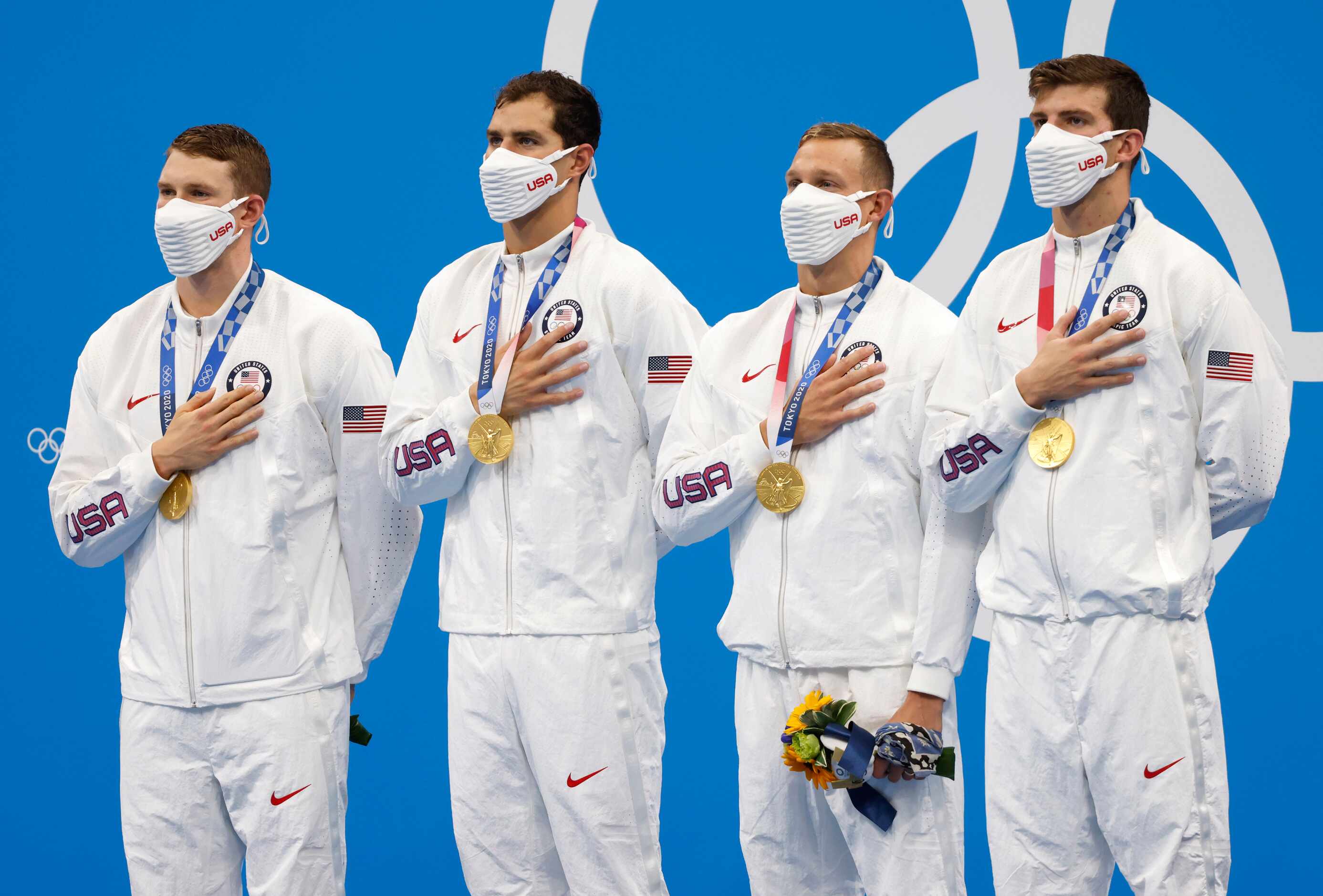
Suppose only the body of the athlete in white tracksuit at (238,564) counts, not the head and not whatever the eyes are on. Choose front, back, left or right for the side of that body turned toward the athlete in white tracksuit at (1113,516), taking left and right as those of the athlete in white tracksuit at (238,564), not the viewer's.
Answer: left

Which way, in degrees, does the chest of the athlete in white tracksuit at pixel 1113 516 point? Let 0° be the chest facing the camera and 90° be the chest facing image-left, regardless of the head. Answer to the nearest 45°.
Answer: approximately 45°

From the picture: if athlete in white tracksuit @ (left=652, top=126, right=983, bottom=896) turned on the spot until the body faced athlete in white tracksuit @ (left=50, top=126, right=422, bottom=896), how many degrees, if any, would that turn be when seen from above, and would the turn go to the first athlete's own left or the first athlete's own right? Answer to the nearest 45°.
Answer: approximately 45° to the first athlete's own right

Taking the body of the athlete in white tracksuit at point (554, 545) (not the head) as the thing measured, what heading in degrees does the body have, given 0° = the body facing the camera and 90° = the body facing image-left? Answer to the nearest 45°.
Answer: approximately 45°

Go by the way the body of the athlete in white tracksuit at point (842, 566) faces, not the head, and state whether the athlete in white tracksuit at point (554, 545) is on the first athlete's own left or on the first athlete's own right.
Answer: on the first athlete's own right

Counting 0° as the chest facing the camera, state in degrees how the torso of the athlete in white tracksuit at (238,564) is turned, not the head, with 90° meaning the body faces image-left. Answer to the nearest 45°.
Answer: approximately 45°
